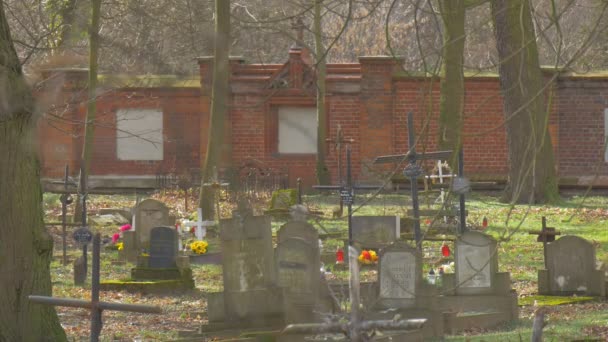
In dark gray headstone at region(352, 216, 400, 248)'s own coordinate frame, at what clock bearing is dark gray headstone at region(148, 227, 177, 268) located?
dark gray headstone at region(148, 227, 177, 268) is roughly at 2 o'clock from dark gray headstone at region(352, 216, 400, 248).

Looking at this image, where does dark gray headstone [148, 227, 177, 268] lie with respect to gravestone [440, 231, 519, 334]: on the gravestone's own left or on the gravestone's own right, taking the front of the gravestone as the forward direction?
on the gravestone's own right

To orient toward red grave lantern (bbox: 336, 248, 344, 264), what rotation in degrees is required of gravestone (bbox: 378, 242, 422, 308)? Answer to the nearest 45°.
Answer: approximately 180°

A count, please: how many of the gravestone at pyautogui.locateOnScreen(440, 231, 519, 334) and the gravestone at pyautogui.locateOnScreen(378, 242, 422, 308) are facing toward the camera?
2

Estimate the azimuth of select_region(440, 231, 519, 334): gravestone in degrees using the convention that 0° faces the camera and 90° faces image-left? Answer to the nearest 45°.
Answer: approximately 0°

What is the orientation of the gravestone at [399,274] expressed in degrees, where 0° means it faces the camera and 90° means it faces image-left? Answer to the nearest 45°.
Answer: approximately 0°

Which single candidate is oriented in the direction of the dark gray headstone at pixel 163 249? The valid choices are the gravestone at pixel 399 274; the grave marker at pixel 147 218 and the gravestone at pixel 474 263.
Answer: the grave marker

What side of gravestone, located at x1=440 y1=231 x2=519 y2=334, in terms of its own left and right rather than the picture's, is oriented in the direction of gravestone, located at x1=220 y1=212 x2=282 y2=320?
right
